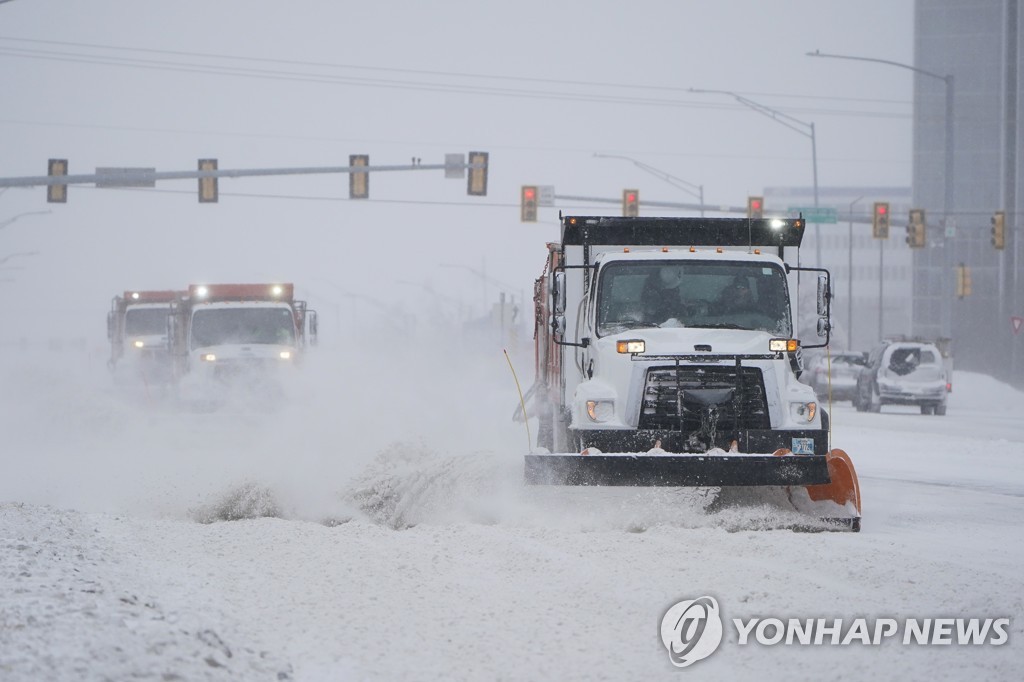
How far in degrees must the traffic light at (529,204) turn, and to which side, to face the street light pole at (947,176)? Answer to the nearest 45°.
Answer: approximately 90° to its left

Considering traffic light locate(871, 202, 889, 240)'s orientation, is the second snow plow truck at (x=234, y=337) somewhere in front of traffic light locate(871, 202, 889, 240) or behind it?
in front

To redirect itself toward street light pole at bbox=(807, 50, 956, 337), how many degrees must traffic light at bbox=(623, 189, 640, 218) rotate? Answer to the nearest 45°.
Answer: approximately 90° to its left

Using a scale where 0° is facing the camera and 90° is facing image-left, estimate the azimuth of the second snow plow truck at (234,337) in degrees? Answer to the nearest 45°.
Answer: approximately 0°

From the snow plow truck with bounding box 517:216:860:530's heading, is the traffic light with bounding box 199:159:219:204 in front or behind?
behind

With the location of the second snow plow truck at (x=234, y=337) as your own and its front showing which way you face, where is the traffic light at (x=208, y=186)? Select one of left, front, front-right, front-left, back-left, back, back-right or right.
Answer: back
